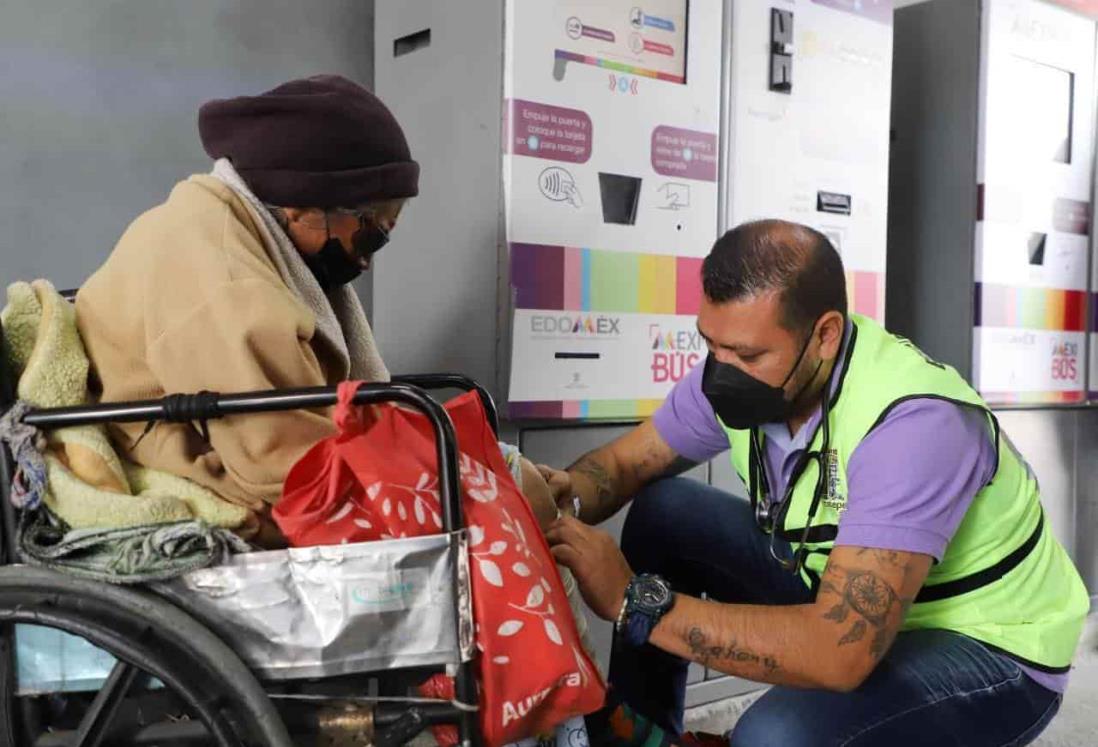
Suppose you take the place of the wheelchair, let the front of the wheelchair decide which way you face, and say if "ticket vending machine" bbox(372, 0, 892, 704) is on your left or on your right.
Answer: on your left

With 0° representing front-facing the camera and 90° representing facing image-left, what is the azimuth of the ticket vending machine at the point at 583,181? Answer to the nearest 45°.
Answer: approximately 315°

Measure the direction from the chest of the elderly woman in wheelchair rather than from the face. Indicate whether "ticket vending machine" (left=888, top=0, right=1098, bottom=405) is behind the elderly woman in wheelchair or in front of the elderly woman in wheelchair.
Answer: in front

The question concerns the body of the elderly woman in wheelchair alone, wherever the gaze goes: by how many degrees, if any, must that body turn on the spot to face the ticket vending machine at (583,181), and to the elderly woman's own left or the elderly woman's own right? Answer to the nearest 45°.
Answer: approximately 45° to the elderly woman's own left

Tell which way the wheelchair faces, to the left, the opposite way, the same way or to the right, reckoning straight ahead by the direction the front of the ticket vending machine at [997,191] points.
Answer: to the left

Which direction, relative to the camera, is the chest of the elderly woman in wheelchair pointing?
to the viewer's right

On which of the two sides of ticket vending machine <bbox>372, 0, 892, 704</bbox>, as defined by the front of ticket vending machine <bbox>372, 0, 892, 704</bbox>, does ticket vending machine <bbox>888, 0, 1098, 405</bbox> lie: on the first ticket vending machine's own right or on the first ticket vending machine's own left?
on the first ticket vending machine's own left

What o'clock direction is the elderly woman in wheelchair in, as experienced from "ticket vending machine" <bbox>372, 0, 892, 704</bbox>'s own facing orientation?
The elderly woman in wheelchair is roughly at 2 o'clock from the ticket vending machine.

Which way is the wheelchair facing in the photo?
to the viewer's right

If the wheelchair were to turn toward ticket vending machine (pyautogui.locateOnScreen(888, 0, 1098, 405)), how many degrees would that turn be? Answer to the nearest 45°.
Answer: approximately 45° to its left
